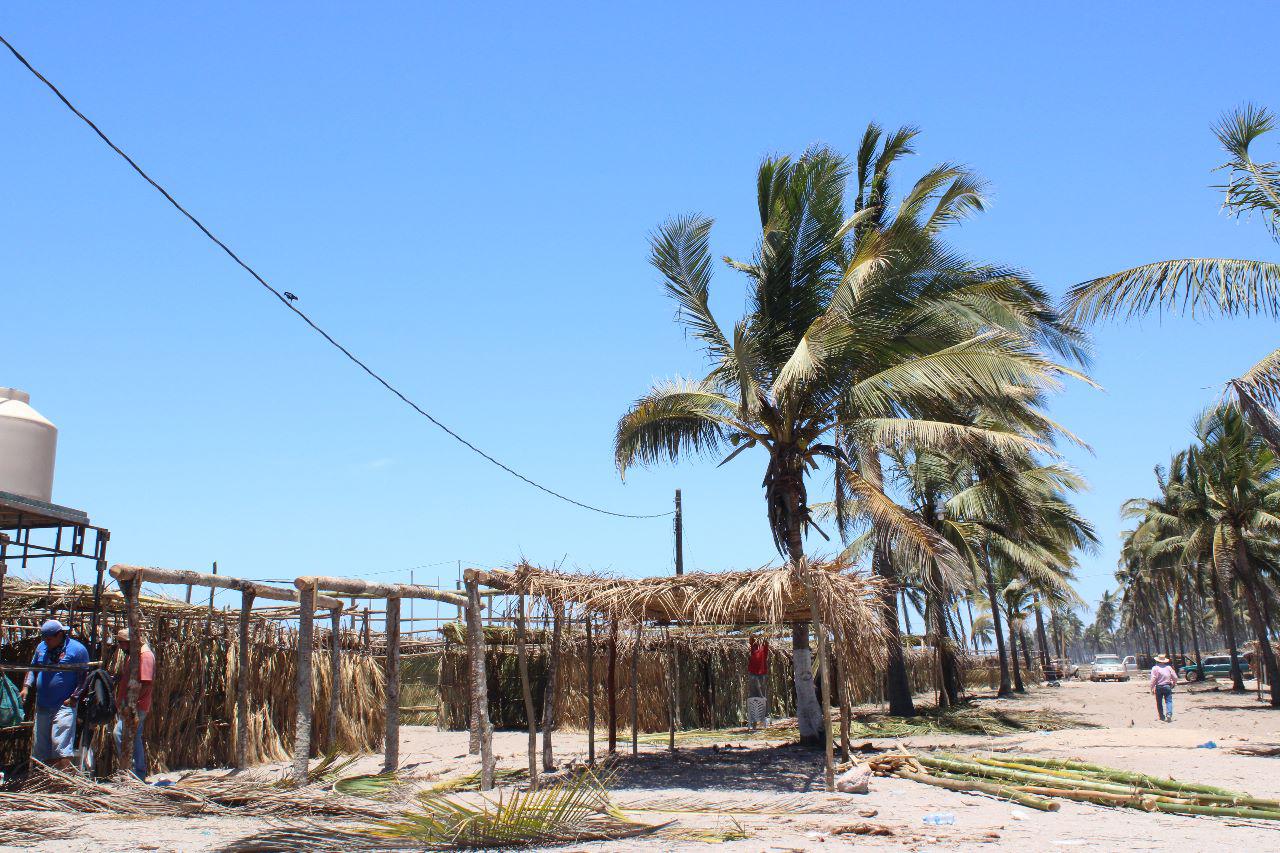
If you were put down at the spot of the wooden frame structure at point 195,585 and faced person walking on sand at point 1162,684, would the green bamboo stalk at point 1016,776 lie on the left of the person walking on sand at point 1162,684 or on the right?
right

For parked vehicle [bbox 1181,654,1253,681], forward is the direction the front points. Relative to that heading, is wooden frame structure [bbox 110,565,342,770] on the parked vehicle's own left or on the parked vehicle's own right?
on the parked vehicle's own left

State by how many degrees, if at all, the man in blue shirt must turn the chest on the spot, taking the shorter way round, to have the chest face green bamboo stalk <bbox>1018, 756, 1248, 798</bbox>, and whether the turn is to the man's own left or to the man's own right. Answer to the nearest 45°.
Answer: approximately 90° to the man's own left

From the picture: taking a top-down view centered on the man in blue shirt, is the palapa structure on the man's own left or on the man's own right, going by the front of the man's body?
on the man's own left

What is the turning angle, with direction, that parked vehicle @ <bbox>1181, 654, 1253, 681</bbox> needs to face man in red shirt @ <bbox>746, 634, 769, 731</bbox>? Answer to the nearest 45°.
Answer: approximately 90° to its left

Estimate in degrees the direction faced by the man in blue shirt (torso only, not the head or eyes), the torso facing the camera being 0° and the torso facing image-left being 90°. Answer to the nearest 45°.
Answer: approximately 45°

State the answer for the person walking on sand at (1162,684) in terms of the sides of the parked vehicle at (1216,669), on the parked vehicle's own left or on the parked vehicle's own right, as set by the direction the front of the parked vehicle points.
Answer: on the parked vehicle's own left

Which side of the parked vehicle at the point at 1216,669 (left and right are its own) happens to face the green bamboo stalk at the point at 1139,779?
left

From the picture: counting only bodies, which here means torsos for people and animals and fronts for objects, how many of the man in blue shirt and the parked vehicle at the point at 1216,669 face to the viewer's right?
0

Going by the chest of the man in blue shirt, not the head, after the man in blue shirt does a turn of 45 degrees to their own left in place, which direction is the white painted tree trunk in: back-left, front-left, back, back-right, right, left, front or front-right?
left

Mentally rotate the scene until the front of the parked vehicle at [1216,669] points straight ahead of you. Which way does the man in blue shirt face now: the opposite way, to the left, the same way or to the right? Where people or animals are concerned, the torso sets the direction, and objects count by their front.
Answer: to the left

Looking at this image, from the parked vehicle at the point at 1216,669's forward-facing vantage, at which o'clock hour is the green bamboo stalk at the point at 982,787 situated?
The green bamboo stalk is roughly at 9 o'clock from the parked vehicle.

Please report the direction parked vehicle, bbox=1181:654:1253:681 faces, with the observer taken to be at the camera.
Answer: facing to the left of the viewer
